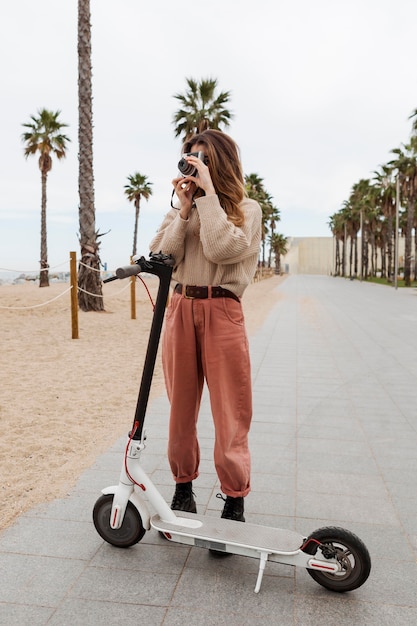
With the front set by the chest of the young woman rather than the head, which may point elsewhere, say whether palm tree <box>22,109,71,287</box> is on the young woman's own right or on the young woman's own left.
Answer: on the young woman's own right

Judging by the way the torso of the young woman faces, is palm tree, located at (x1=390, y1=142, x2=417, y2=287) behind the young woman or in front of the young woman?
behind

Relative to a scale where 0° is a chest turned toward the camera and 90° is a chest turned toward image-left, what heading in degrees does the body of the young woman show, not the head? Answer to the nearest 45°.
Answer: approximately 45°

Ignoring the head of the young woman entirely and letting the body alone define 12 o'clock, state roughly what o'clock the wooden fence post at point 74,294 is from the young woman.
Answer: The wooden fence post is roughly at 4 o'clock from the young woman.
